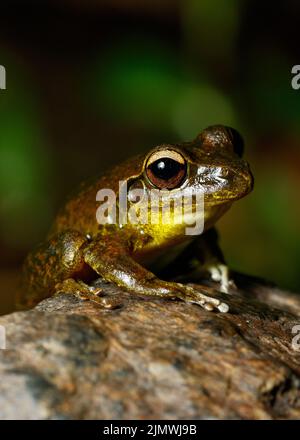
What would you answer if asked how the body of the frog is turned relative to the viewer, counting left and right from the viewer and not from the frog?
facing the viewer and to the right of the viewer
